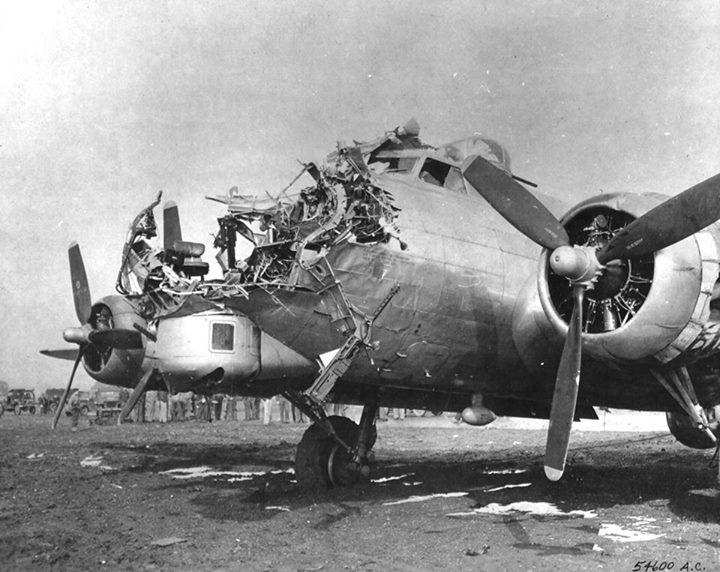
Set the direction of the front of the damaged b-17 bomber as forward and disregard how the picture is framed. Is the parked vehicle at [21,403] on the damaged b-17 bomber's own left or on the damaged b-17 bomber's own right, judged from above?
on the damaged b-17 bomber's own right
